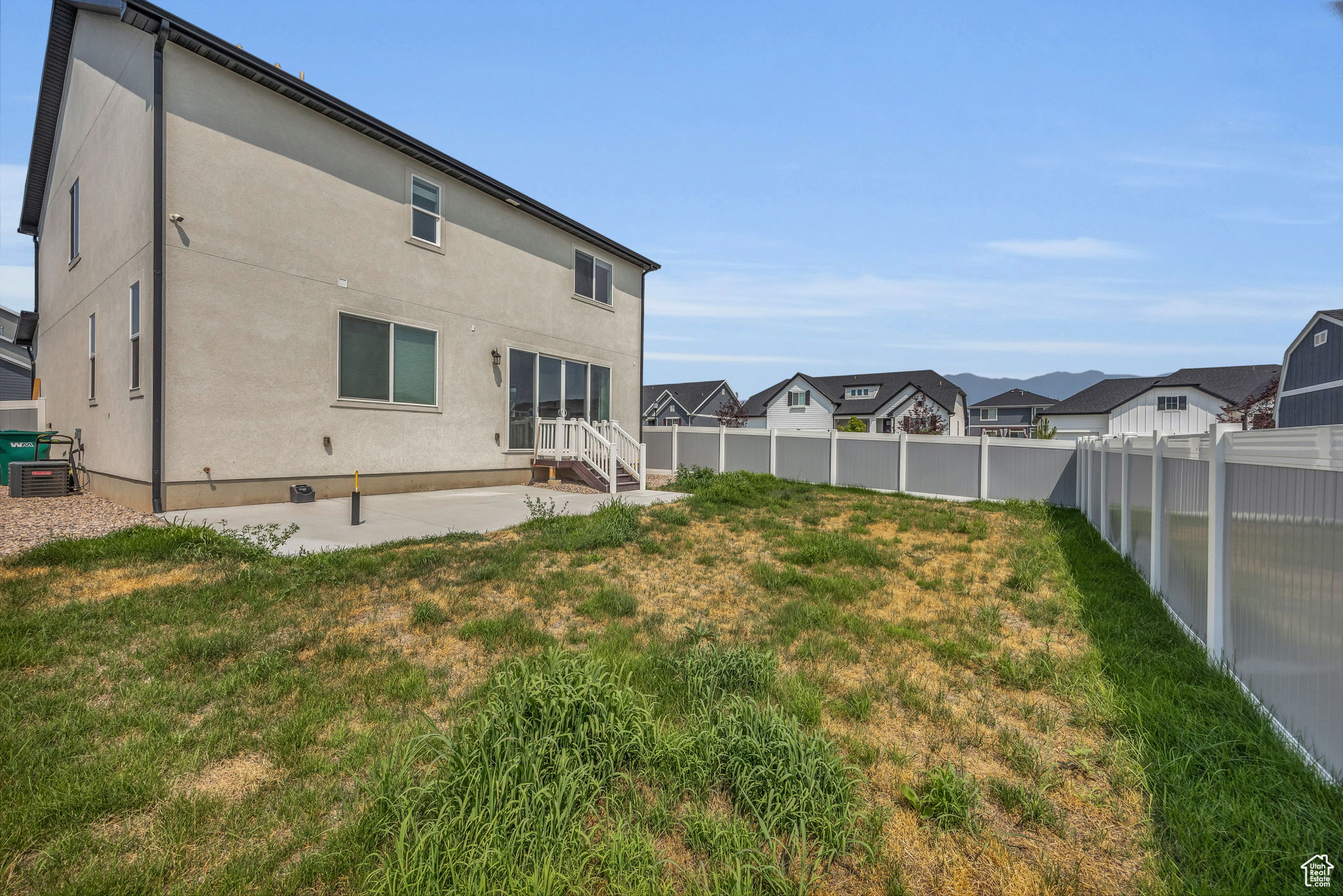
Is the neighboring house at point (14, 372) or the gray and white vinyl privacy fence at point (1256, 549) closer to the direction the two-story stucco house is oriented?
the neighboring house

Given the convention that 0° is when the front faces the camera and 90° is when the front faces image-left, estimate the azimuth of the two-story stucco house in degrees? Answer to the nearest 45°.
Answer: approximately 135°

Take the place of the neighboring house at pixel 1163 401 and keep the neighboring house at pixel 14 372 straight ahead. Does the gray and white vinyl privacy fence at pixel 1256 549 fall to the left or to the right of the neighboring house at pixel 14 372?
left

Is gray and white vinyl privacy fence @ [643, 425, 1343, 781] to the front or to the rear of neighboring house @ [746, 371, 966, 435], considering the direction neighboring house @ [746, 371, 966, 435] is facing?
to the front

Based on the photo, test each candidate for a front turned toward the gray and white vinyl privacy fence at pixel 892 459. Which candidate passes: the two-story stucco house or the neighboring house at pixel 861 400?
the neighboring house

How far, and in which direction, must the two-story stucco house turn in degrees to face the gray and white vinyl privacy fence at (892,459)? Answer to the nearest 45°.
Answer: approximately 135° to its right

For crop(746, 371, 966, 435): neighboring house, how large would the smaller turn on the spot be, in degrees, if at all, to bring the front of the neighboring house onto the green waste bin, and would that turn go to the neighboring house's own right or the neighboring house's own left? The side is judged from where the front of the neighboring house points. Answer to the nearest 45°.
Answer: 0° — it already faces it

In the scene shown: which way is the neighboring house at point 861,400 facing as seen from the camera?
toward the camera

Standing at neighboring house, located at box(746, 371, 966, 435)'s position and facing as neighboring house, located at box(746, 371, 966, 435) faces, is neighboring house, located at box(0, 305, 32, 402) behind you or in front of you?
in front

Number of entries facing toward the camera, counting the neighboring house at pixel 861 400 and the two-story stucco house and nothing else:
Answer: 1

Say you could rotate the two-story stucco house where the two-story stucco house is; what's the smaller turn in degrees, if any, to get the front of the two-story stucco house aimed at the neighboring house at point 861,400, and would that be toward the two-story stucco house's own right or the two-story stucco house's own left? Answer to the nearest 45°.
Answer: approximately 90° to the two-story stucco house's own right

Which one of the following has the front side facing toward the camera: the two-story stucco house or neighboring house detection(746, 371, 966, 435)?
the neighboring house

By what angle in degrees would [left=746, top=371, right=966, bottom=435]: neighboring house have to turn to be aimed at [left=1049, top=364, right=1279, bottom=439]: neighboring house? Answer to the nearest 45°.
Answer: approximately 90° to its left
